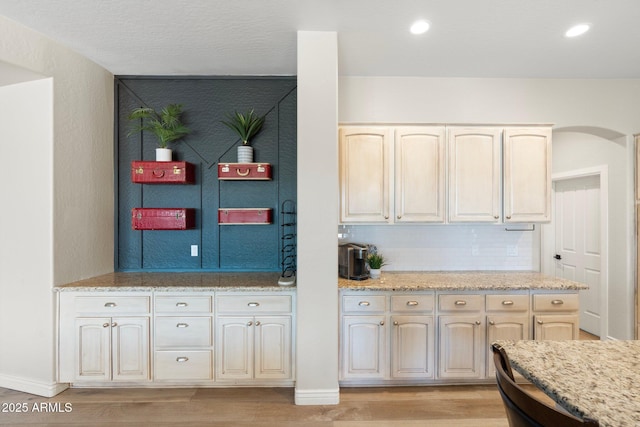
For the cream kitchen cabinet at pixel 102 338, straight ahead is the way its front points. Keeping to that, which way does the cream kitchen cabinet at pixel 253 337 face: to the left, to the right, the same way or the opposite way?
the same way

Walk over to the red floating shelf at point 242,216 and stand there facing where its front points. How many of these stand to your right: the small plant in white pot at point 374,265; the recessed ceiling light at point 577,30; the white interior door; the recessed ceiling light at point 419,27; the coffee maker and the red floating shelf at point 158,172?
1

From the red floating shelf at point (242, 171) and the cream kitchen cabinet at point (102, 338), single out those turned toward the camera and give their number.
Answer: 2

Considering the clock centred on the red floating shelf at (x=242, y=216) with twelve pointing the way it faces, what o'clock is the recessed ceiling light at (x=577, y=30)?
The recessed ceiling light is roughly at 10 o'clock from the red floating shelf.

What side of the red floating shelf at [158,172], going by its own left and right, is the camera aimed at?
front

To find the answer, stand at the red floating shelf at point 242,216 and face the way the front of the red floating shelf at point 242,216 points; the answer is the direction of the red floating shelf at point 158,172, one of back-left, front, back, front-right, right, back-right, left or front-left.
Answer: right

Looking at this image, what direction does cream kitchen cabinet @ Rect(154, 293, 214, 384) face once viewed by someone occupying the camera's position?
facing the viewer

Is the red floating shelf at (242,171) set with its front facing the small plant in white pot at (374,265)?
no

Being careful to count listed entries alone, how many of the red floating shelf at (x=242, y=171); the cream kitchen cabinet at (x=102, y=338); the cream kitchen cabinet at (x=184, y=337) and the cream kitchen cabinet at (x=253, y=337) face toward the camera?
4

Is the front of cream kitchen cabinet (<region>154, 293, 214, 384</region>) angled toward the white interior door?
no

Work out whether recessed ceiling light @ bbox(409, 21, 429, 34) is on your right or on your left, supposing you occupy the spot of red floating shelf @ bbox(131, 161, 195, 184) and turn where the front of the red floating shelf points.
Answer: on your left

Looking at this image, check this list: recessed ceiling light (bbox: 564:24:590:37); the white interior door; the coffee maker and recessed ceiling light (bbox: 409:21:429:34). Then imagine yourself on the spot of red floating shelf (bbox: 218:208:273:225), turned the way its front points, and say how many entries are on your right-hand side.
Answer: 0

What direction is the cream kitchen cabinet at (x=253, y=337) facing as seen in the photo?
toward the camera

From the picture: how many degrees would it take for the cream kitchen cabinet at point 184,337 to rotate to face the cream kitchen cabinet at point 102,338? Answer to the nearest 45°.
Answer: approximately 90° to its right

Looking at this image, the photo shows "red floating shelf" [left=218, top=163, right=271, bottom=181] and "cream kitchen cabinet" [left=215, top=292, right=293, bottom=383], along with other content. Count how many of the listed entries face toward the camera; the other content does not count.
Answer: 2

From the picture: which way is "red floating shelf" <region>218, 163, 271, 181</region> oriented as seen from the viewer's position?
toward the camera

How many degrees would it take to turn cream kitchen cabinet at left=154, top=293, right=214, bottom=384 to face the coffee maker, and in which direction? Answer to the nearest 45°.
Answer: approximately 90° to its left

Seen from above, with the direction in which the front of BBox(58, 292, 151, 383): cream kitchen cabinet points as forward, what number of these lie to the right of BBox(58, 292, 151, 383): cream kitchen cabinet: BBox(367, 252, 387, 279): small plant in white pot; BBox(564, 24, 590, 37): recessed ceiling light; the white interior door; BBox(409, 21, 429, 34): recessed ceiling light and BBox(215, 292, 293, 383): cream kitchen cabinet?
0

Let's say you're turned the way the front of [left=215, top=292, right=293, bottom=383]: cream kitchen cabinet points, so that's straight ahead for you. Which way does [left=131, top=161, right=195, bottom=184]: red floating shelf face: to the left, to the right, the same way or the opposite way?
the same way

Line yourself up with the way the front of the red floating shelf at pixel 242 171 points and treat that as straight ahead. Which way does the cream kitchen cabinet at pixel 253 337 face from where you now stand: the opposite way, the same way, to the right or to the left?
the same way
